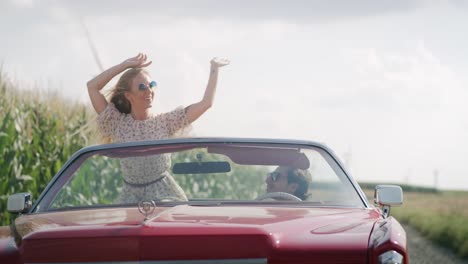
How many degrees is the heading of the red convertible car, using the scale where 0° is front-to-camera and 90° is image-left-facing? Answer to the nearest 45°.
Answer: approximately 0°
